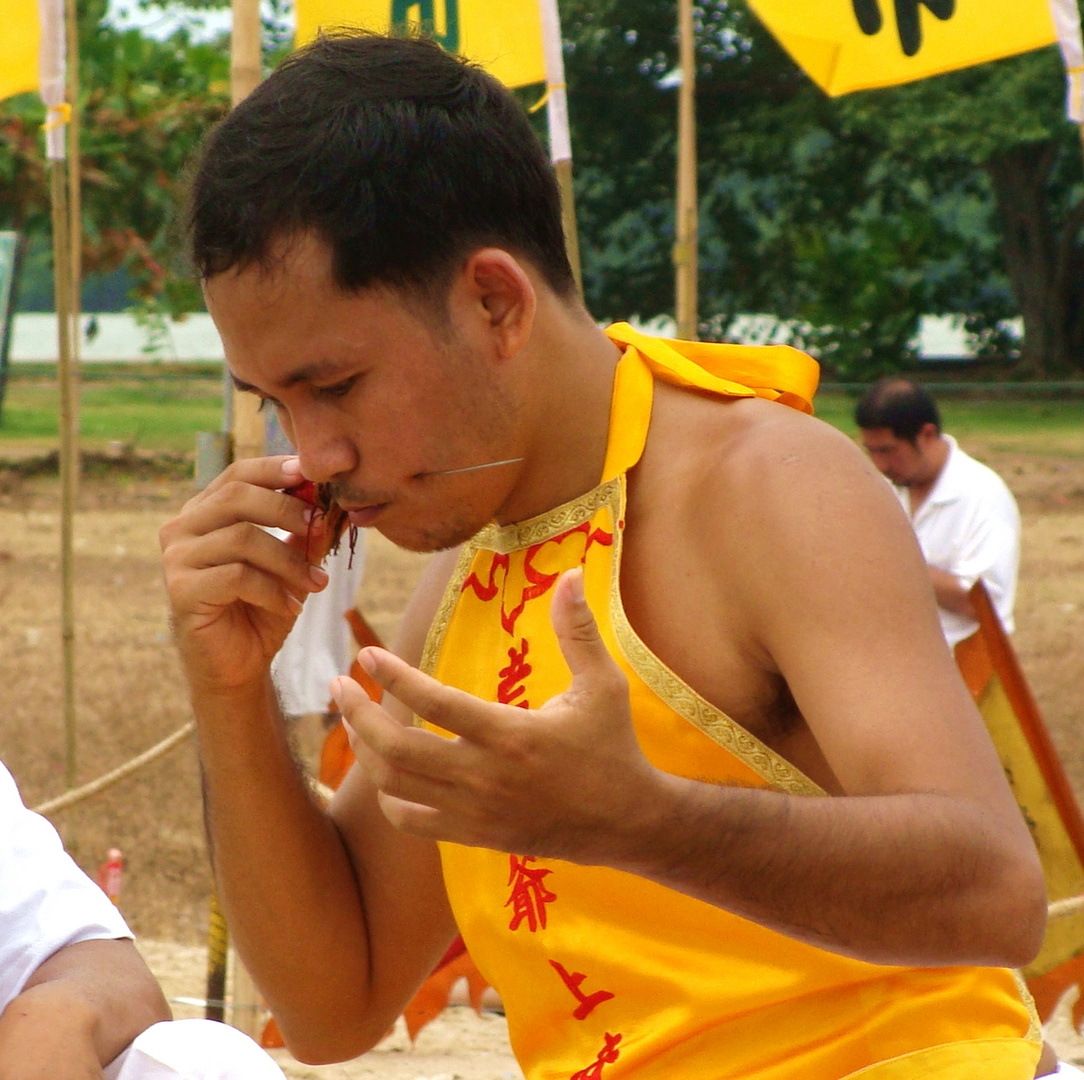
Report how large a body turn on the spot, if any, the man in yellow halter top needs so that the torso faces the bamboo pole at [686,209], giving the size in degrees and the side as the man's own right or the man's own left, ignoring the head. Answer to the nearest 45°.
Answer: approximately 135° to the man's own right

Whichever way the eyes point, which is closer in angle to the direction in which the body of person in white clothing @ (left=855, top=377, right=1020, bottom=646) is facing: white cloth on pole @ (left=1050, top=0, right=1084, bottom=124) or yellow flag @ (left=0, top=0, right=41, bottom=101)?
the yellow flag

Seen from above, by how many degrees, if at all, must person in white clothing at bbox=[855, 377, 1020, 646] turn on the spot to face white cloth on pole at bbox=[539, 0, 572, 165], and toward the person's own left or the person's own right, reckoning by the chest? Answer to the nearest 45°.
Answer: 0° — they already face it
